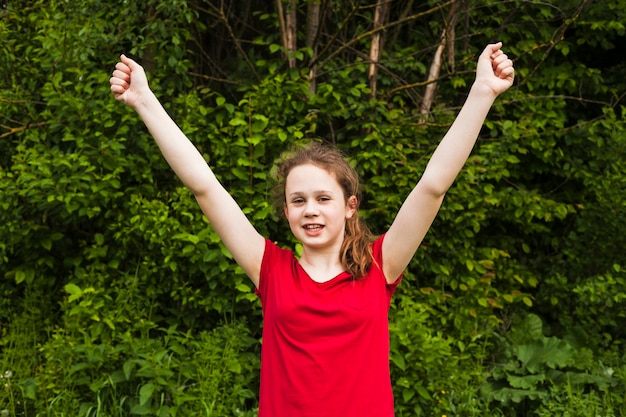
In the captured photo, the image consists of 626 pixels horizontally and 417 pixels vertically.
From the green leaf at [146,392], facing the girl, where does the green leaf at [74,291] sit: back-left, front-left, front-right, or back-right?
back-right

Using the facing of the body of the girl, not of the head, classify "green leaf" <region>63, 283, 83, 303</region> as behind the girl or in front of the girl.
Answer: behind

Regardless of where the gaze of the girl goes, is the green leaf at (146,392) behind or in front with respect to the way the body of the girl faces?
behind

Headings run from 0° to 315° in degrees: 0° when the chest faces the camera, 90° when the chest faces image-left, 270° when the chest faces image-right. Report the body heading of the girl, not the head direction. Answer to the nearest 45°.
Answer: approximately 0°

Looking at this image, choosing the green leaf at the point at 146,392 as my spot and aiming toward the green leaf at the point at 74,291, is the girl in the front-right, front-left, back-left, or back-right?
back-left
